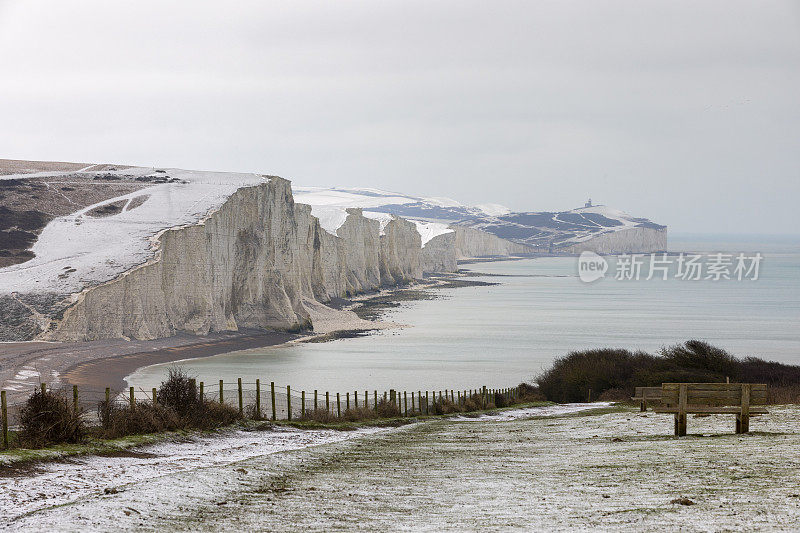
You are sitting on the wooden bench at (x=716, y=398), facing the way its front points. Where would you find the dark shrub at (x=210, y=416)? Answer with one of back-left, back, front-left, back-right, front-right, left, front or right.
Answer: left

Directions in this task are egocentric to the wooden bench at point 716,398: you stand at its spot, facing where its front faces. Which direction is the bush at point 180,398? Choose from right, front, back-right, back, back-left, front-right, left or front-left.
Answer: left

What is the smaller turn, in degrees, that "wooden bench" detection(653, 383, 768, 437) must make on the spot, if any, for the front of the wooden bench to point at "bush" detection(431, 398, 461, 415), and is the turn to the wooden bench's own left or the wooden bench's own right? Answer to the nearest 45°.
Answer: approximately 45° to the wooden bench's own left

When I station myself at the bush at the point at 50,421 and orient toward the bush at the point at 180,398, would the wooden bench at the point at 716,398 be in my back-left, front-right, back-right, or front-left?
front-right

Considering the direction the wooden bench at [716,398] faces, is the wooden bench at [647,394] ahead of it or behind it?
ahead

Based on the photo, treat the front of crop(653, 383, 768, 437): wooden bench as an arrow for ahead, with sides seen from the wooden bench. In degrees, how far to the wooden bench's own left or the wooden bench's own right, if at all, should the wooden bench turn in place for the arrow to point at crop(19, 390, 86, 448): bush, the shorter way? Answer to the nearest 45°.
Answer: approximately 135° to the wooden bench's own left

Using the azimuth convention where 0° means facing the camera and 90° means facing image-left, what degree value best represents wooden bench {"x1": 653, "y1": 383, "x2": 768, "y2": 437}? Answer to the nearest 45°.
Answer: approximately 180°

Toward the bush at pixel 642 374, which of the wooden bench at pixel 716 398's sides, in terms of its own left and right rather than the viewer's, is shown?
front

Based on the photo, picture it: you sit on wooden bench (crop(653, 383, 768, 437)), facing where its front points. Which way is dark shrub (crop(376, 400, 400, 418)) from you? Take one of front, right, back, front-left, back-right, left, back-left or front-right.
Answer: front-left

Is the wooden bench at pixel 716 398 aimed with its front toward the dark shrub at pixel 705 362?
yes

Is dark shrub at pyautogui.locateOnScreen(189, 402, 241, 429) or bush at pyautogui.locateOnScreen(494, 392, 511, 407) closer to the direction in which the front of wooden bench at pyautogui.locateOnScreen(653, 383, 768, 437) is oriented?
the bush

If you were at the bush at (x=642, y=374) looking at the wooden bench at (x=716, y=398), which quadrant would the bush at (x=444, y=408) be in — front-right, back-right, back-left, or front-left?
front-right
